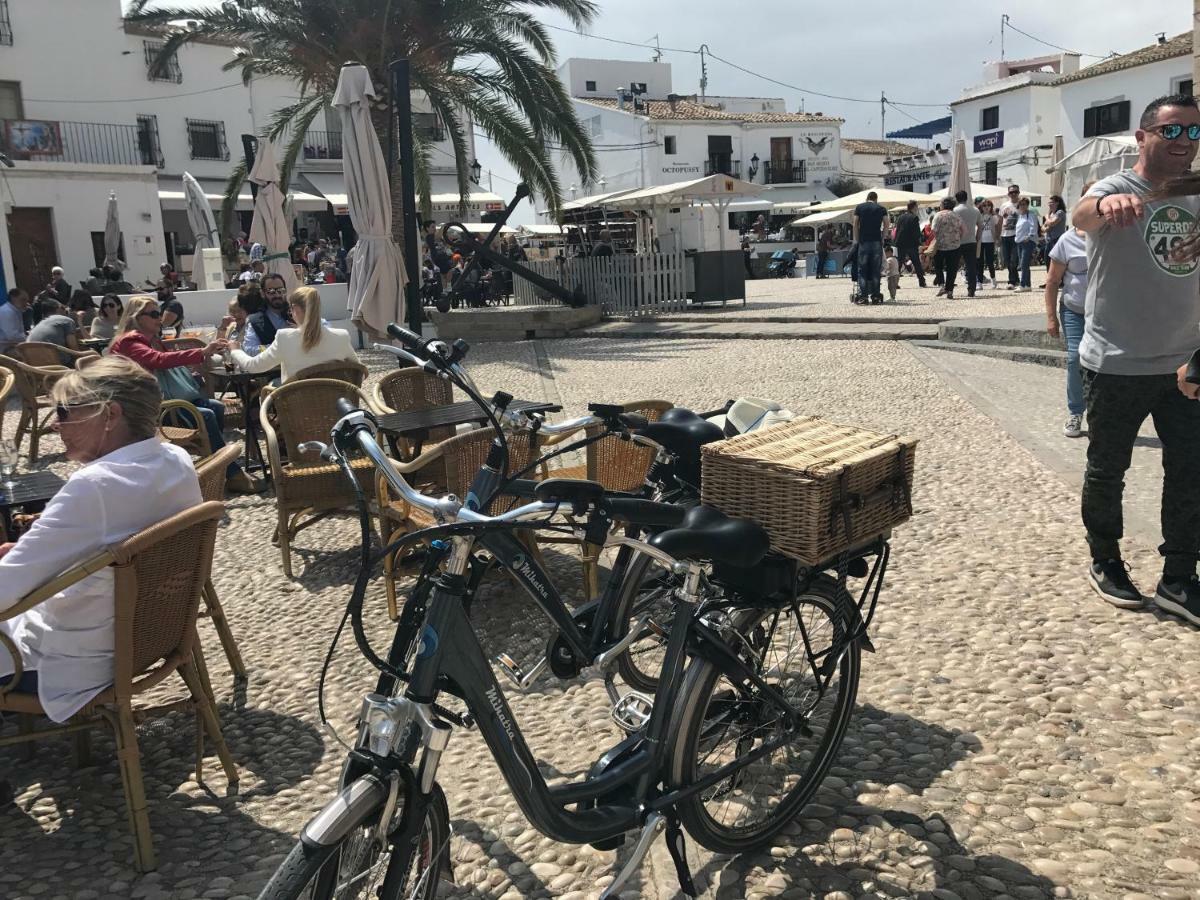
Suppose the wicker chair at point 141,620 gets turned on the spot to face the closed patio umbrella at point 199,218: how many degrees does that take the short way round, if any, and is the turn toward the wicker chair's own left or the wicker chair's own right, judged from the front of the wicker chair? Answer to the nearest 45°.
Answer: approximately 45° to the wicker chair's own right

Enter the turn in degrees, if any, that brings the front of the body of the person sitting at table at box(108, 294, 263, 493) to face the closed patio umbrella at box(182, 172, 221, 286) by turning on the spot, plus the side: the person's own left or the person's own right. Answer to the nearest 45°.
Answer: approximately 90° to the person's own left

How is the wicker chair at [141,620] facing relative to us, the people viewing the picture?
facing away from the viewer and to the left of the viewer

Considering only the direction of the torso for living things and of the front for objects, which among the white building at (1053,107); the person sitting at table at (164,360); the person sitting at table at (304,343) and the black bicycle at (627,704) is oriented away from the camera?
the person sitting at table at (304,343)

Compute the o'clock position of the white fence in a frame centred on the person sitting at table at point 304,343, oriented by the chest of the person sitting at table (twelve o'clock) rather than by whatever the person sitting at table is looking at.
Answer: The white fence is roughly at 1 o'clock from the person sitting at table.

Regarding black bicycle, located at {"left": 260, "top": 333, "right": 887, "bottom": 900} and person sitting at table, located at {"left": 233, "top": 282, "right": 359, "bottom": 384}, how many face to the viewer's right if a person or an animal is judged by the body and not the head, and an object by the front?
0

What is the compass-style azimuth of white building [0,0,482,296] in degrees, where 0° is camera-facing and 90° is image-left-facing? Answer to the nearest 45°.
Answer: approximately 315°

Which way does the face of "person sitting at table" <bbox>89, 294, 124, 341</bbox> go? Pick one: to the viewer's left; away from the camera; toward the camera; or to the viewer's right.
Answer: toward the camera

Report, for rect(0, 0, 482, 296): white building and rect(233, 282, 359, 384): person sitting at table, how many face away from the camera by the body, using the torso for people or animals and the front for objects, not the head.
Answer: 1

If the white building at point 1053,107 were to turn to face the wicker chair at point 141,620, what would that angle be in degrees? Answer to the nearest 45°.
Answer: approximately 45° to its left

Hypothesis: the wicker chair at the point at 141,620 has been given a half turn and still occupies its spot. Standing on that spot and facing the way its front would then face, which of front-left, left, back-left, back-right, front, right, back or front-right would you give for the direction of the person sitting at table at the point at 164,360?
back-left

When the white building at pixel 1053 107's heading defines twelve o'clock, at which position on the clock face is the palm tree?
The palm tree is roughly at 11 o'clock from the white building.

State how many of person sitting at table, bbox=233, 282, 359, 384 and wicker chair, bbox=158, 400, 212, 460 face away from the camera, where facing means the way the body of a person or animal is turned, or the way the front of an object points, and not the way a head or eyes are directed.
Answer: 1

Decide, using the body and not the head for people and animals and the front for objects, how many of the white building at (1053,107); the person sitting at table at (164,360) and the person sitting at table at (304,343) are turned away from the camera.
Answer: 1

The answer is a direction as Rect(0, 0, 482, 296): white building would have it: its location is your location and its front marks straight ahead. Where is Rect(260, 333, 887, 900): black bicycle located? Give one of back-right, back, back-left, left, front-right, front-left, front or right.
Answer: front-right

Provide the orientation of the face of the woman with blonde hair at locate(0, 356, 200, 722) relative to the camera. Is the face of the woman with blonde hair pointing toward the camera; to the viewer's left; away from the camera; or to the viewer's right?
to the viewer's left

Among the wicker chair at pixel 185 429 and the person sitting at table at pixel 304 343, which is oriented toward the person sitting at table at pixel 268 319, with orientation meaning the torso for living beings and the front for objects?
the person sitting at table at pixel 304 343

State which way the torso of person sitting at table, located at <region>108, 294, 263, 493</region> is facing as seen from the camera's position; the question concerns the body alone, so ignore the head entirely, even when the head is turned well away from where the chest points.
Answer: to the viewer's right

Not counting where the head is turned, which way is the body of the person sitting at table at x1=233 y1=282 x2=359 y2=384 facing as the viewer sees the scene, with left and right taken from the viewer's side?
facing away from the viewer

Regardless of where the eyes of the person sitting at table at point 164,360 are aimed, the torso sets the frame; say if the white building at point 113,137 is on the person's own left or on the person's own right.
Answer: on the person's own left
